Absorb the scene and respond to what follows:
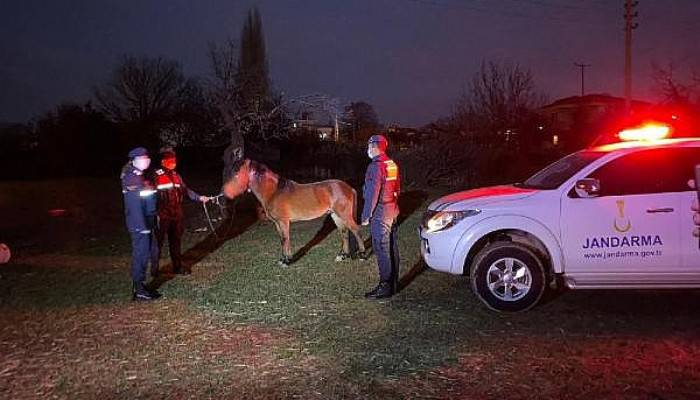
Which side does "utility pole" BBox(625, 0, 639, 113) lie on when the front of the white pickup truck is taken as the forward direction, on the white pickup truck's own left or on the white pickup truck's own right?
on the white pickup truck's own right

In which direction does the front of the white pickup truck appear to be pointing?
to the viewer's left

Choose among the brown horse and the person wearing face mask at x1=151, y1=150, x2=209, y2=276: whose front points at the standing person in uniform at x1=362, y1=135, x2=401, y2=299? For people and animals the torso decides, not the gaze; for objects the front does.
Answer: the person wearing face mask

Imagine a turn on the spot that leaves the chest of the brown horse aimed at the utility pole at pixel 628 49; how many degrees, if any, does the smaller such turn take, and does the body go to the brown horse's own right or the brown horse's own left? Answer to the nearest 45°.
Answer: approximately 135° to the brown horse's own right

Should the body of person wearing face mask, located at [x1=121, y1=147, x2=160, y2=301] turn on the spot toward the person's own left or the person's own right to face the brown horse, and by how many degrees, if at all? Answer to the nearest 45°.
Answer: approximately 45° to the person's own left

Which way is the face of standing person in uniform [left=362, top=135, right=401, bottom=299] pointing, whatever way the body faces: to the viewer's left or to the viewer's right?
to the viewer's left

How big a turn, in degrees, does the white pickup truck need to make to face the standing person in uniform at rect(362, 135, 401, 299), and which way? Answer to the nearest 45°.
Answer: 0° — it already faces them

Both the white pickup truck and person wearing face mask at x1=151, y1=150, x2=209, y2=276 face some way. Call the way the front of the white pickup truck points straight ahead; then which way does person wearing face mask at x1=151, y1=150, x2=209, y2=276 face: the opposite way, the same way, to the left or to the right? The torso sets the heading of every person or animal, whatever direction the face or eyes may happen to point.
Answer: the opposite way

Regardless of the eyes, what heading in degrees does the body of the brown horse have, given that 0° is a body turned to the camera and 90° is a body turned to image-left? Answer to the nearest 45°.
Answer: approximately 90°

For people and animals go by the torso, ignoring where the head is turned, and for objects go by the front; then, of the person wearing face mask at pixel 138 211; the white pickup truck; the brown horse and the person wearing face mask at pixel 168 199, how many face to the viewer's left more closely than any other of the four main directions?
2

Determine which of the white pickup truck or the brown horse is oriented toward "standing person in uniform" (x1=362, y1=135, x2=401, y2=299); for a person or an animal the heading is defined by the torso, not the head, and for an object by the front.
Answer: the white pickup truck
